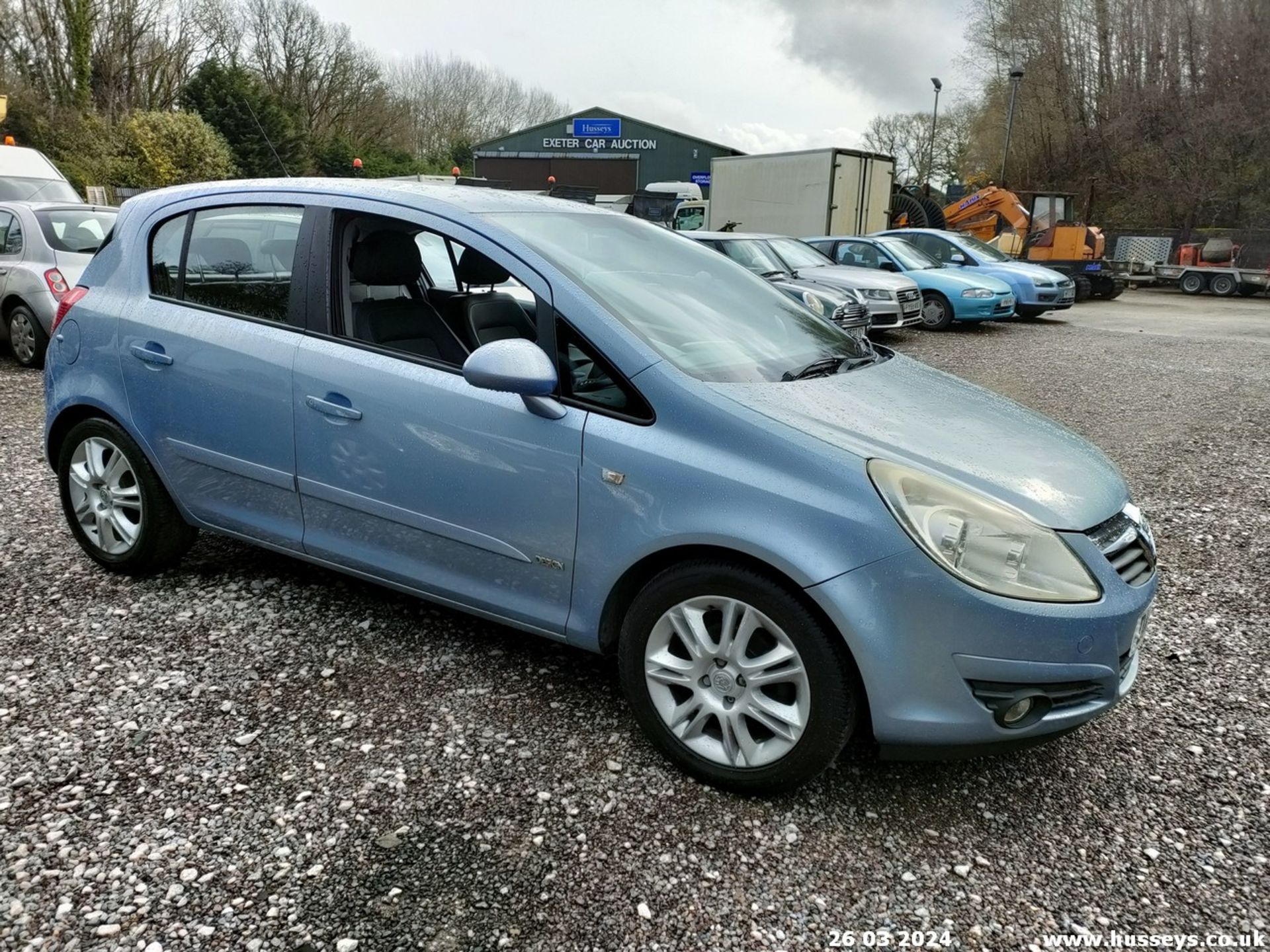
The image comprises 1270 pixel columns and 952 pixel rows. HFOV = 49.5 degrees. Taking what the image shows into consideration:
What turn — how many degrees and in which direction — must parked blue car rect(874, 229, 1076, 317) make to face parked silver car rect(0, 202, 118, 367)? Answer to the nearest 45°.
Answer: approximately 90° to its right

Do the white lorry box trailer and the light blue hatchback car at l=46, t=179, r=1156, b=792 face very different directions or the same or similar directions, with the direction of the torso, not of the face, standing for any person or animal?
very different directions

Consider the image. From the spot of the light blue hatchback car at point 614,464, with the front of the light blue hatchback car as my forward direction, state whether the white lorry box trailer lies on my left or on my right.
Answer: on my left

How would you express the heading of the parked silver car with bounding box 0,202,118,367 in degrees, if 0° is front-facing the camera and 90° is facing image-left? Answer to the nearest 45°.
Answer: approximately 135°

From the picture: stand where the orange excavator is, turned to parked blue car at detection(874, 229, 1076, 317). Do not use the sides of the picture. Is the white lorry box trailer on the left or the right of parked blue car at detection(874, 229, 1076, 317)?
right

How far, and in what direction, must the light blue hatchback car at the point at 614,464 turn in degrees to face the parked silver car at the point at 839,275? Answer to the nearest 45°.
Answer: approximately 135° to its left

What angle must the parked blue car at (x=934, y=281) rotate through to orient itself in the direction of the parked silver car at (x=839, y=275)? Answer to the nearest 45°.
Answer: approximately 90° to its right

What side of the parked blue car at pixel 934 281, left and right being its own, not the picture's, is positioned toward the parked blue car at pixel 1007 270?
left

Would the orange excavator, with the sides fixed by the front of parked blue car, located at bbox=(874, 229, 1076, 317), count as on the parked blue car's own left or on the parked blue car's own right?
on the parked blue car's own left
